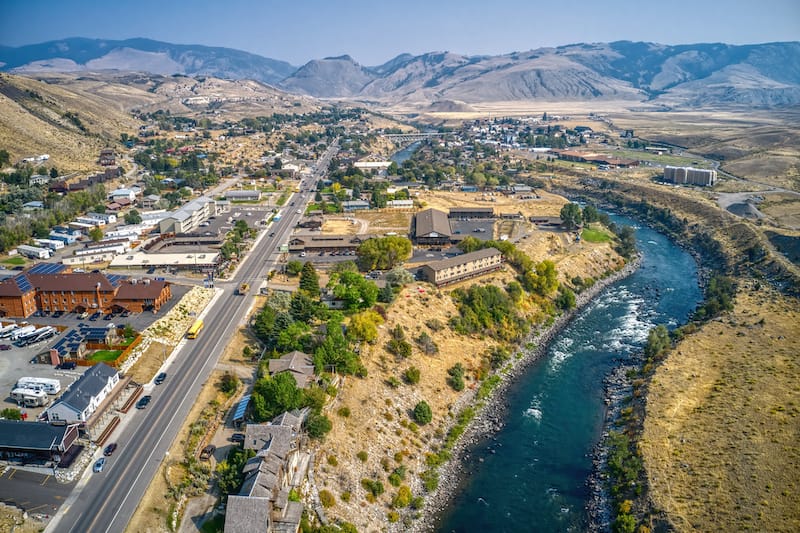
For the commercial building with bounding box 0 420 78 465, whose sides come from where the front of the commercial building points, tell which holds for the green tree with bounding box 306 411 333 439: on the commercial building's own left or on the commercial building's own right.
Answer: on the commercial building's own left

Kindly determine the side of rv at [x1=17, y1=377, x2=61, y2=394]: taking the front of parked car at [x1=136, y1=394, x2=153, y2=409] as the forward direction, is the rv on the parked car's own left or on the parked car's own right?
on the parked car's own right

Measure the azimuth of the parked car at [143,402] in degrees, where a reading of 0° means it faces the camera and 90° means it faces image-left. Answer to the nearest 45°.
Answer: approximately 45°
